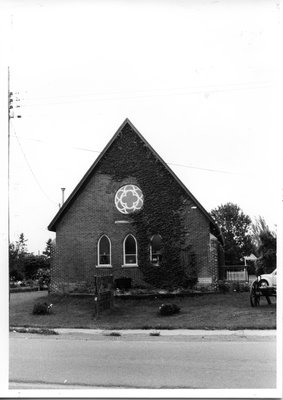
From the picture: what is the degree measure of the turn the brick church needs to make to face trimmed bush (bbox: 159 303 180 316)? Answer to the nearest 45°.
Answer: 0° — it already faces it

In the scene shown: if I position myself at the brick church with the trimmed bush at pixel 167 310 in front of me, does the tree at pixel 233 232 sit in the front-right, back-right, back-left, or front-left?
back-left

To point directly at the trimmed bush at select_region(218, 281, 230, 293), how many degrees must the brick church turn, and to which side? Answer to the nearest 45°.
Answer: approximately 90° to its left

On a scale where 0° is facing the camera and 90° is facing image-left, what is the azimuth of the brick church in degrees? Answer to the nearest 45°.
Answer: approximately 0°
